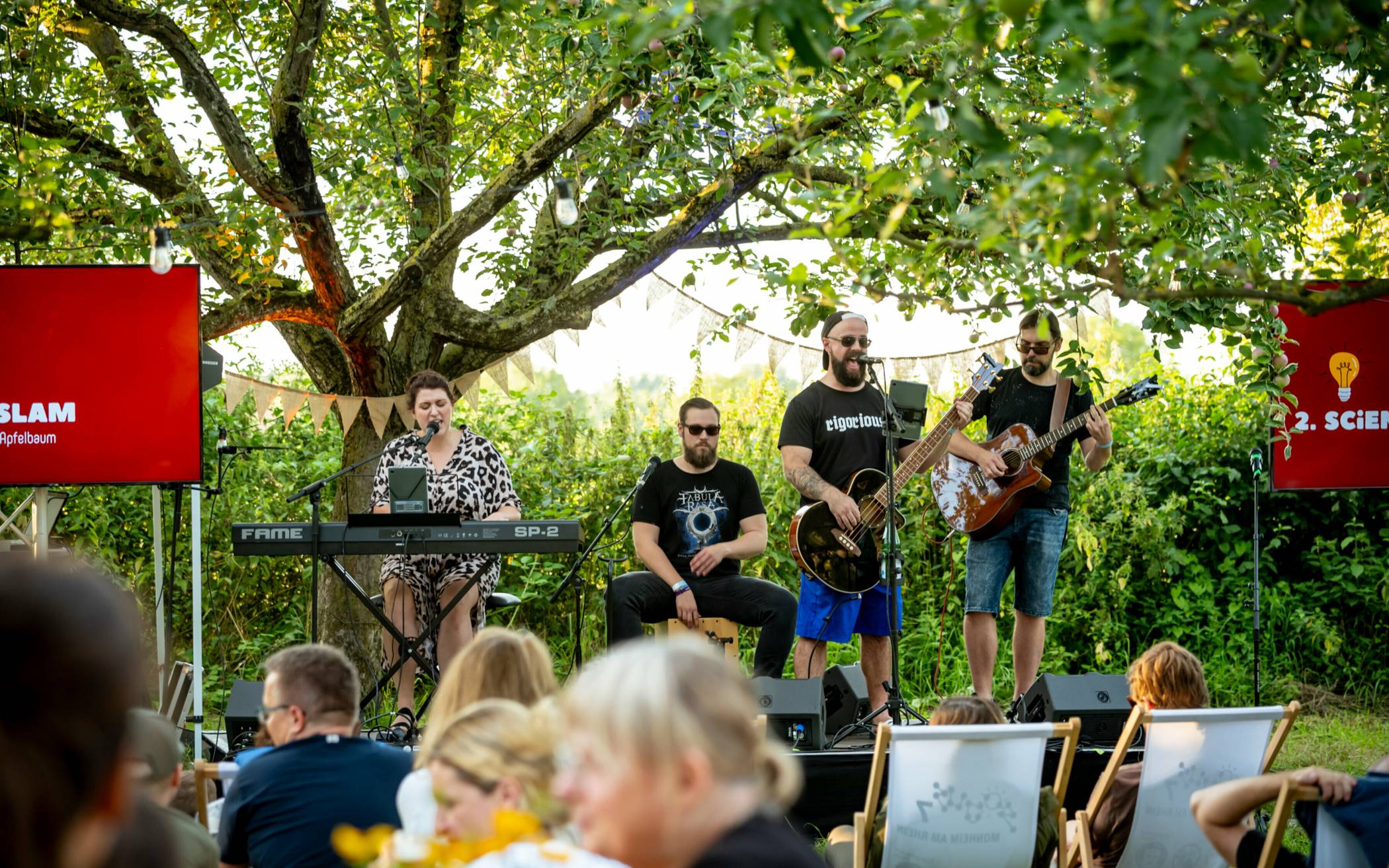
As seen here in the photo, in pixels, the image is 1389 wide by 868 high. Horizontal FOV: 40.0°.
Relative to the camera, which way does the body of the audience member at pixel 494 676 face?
away from the camera

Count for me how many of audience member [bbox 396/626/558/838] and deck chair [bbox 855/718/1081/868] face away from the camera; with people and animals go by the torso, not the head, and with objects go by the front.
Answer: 2

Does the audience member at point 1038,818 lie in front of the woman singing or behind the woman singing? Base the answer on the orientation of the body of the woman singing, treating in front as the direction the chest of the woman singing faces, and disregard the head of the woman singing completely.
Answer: in front

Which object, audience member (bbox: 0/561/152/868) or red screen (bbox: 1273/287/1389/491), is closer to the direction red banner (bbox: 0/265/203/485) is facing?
the audience member

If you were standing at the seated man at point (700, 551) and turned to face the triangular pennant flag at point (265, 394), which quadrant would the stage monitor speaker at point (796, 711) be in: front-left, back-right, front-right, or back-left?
back-left

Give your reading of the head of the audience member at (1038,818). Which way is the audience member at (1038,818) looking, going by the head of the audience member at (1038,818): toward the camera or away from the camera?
away from the camera

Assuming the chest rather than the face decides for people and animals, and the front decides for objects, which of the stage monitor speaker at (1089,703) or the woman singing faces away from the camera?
the stage monitor speaker

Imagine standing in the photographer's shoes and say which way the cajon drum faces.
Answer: facing the viewer

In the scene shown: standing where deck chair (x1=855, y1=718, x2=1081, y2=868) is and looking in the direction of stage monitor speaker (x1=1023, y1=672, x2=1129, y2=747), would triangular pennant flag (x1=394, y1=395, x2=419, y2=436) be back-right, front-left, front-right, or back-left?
front-left

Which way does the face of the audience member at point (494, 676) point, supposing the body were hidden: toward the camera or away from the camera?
away from the camera

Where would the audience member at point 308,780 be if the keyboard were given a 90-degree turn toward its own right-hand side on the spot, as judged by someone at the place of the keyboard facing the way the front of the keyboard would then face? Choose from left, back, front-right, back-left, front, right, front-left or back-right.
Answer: right

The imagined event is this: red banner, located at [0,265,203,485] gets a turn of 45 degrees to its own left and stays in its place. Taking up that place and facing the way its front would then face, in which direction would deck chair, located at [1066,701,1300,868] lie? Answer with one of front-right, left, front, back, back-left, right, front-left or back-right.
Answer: front

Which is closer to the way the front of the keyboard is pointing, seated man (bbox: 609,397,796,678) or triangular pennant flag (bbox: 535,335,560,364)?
the triangular pennant flag

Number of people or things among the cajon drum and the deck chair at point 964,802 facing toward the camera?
1

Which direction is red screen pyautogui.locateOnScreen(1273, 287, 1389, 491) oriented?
toward the camera

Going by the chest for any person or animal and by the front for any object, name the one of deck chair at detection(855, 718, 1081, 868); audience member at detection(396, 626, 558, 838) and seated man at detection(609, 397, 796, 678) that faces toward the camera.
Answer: the seated man

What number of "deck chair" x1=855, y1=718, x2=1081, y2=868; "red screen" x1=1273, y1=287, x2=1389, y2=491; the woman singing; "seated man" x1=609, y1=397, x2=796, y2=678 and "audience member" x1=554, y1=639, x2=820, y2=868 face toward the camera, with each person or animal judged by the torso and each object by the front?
3
